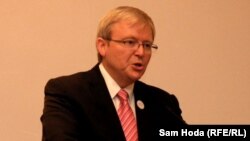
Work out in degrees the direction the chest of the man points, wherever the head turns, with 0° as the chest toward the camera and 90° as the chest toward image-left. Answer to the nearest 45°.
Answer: approximately 315°
